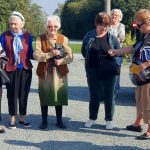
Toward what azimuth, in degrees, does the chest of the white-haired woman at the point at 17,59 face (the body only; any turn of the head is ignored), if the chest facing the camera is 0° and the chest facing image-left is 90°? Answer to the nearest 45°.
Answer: approximately 0°

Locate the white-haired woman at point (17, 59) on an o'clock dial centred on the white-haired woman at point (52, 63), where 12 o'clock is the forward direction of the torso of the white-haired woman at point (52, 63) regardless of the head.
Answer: the white-haired woman at point (17, 59) is roughly at 3 o'clock from the white-haired woman at point (52, 63).

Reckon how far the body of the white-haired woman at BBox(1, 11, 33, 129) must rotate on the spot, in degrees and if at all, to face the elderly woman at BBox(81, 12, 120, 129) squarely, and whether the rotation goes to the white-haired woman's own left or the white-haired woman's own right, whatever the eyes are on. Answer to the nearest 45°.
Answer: approximately 90° to the white-haired woman's own left

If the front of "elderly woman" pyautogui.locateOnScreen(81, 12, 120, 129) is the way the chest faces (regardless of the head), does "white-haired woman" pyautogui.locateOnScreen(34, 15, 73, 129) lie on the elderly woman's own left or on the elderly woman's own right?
on the elderly woman's own right

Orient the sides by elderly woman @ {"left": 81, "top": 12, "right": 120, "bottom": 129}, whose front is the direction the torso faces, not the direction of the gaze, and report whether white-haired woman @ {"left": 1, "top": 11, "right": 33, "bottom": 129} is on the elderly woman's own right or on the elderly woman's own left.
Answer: on the elderly woman's own right
